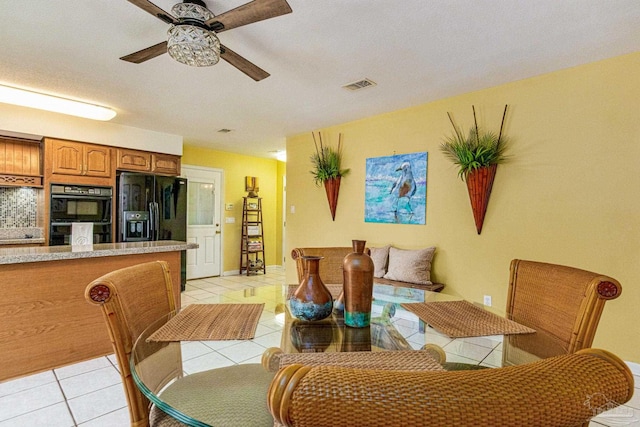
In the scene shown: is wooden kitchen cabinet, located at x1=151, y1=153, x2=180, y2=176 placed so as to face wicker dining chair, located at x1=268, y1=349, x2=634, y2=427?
yes

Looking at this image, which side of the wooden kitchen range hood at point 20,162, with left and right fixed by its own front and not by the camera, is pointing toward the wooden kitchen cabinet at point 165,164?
left

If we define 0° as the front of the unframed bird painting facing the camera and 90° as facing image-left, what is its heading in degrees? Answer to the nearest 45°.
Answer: approximately 45°

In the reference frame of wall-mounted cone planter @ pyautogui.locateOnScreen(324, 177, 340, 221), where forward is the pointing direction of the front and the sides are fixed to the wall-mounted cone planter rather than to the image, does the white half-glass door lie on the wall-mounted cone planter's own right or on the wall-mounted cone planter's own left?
on the wall-mounted cone planter's own right

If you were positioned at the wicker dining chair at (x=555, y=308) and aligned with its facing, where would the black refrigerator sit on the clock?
The black refrigerator is roughly at 2 o'clock from the wicker dining chair.

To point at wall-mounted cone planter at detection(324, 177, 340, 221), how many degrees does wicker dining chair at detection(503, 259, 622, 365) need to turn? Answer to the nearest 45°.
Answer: approximately 90° to its right

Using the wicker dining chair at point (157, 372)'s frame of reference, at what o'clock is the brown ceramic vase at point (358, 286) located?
The brown ceramic vase is roughly at 11 o'clock from the wicker dining chair.

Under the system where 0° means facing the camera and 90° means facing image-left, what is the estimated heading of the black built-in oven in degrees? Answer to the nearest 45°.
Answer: approximately 0°

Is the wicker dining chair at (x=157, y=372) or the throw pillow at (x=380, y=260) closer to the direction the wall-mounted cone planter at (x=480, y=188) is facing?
the wicker dining chair

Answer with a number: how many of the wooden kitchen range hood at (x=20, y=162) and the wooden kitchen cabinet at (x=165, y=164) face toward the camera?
2

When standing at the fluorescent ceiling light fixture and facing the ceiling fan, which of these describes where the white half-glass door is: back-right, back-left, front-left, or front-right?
back-left
